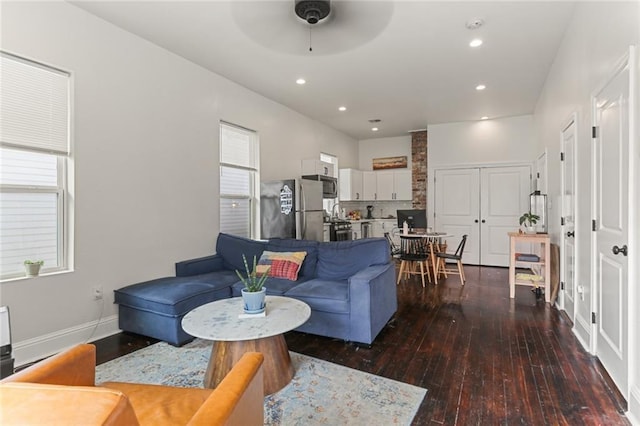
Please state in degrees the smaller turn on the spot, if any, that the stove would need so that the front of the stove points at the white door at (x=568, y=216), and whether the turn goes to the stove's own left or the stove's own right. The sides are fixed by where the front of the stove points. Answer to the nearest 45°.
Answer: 0° — it already faces it

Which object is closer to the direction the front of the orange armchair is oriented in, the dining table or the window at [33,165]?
the dining table

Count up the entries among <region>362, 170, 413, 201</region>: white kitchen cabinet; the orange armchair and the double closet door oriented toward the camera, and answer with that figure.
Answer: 2

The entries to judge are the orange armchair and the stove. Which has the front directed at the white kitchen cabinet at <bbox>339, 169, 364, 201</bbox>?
the orange armchair

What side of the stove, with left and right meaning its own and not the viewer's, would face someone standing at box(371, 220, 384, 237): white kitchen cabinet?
left

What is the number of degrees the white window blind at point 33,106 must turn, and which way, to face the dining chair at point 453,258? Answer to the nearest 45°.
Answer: approximately 45° to its left

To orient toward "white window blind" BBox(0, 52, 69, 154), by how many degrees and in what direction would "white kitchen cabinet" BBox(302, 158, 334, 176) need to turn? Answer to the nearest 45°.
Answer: approximately 90° to its right

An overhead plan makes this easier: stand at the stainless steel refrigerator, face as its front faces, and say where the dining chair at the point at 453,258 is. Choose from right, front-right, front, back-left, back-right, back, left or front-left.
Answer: front-left

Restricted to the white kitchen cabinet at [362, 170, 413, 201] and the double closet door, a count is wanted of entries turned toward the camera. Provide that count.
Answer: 2

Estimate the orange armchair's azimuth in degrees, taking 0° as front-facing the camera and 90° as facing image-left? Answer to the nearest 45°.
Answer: approximately 225°
